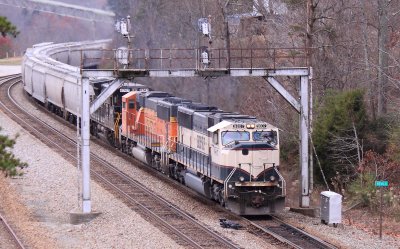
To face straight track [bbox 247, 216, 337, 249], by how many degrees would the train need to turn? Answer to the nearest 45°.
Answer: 0° — it already faces it

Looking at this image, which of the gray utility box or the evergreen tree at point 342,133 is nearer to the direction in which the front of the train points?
the gray utility box

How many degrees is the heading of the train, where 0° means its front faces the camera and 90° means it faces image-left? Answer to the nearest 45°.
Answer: approximately 315°

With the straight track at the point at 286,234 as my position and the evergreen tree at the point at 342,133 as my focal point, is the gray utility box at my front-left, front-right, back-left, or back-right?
front-right

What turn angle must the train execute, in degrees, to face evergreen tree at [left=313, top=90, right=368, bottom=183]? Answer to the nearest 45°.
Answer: approximately 90° to its left

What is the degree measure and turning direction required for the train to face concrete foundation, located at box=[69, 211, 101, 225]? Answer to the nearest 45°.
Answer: approximately 90° to its right

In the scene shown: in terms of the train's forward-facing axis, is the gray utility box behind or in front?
in front

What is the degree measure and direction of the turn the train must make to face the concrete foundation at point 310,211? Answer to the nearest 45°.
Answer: approximately 45° to its left
